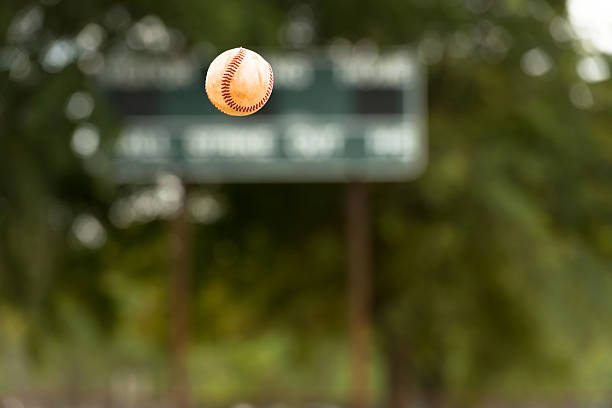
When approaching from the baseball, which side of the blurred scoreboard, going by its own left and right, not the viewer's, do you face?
front

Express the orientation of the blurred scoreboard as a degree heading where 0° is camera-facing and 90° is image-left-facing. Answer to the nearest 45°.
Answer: approximately 0°
